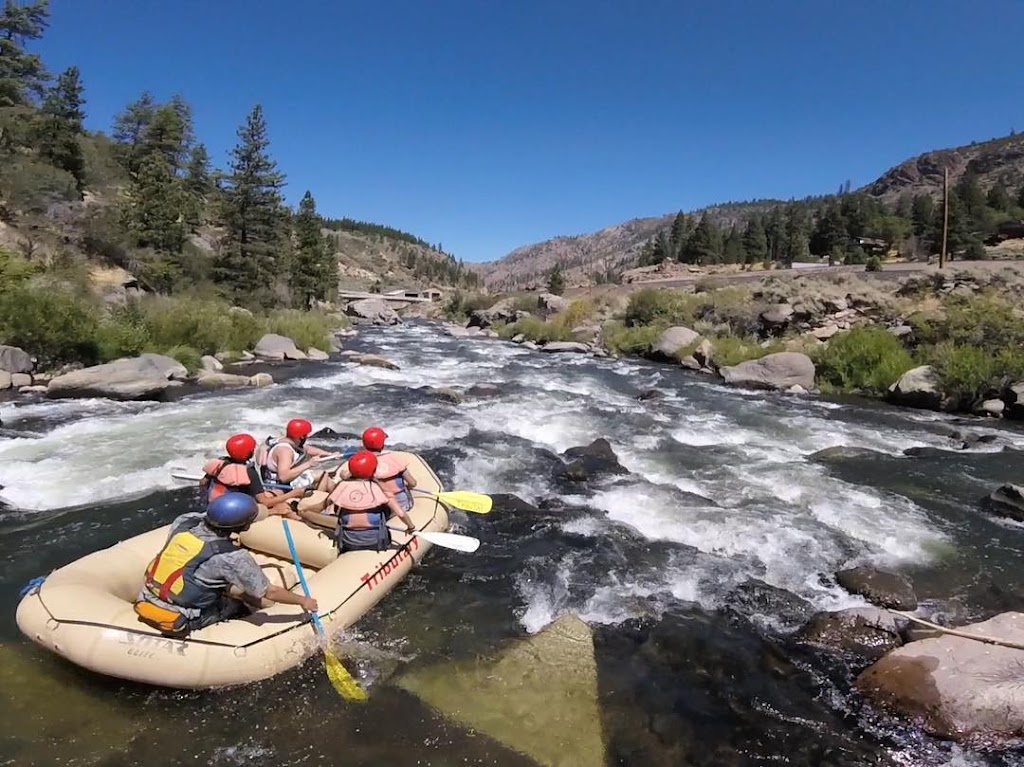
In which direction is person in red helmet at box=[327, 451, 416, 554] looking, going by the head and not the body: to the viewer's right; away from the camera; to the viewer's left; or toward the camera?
away from the camera

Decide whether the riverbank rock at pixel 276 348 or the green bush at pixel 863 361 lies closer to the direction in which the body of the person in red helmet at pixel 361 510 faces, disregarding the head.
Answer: the riverbank rock

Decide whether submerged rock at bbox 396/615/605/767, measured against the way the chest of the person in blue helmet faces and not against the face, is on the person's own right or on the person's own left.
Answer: on the person's own right

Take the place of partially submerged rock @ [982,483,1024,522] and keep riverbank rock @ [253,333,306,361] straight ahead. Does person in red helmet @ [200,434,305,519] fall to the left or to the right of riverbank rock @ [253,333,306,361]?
left

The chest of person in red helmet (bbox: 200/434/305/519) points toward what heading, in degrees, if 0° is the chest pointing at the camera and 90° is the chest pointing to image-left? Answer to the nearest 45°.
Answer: approximately 225°

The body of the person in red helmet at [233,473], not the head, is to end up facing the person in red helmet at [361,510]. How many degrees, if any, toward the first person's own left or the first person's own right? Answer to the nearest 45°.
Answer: approximately 90° to the first person's own right

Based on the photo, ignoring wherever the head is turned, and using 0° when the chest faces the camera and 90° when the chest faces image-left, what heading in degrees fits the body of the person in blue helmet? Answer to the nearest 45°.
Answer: approximately 225°

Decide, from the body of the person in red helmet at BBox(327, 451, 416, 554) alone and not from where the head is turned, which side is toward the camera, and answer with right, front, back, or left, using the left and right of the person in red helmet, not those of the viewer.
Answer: back

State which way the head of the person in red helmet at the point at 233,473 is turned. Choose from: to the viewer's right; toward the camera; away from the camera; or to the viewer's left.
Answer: away from the camera

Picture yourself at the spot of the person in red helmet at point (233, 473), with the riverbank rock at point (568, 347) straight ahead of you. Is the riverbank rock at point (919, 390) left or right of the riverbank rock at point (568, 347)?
right

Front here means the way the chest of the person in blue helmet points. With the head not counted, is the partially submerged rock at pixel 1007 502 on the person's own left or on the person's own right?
on the person's own right

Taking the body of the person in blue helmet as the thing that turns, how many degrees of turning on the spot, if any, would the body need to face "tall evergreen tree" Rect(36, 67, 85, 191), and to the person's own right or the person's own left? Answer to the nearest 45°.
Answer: approximately 45° to the person's own left
